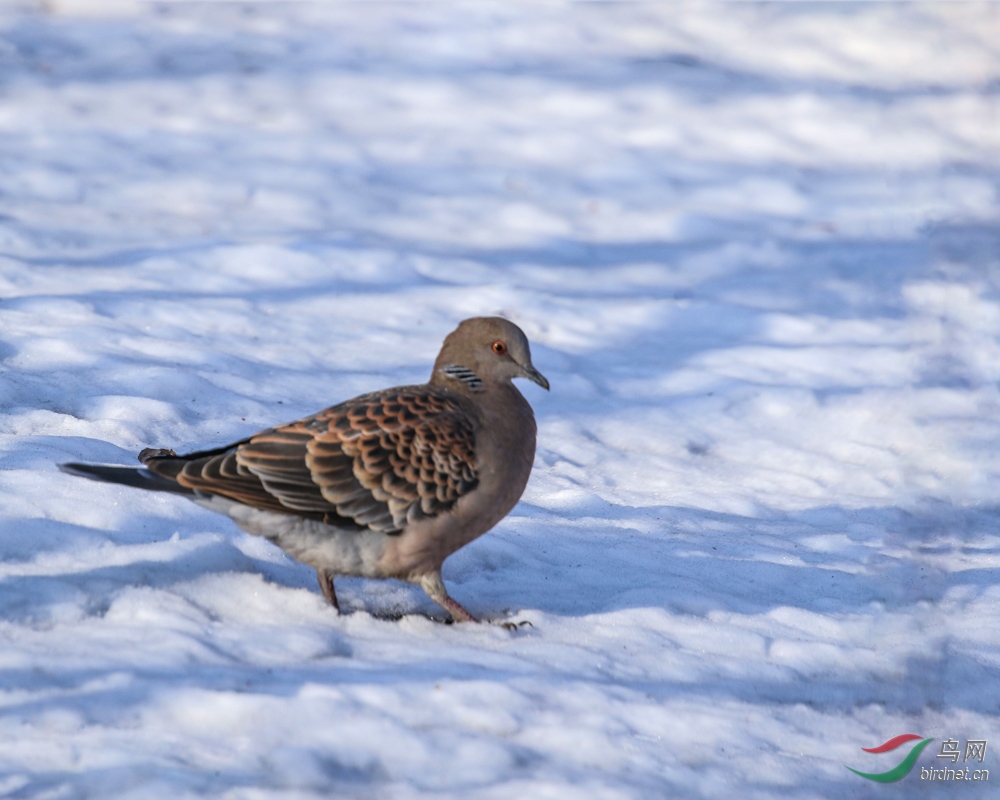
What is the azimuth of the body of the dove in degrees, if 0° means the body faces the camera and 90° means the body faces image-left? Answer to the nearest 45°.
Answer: approximately 270°
